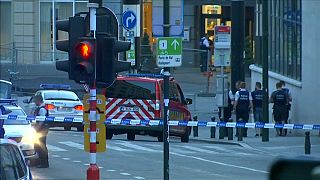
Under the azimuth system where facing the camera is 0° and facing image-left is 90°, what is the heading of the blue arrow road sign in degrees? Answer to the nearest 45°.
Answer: approximately 0°

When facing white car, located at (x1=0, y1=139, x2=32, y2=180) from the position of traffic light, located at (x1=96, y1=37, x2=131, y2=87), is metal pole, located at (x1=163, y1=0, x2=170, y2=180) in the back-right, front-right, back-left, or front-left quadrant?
back-left

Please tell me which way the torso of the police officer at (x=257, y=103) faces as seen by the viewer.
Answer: away from the camera
